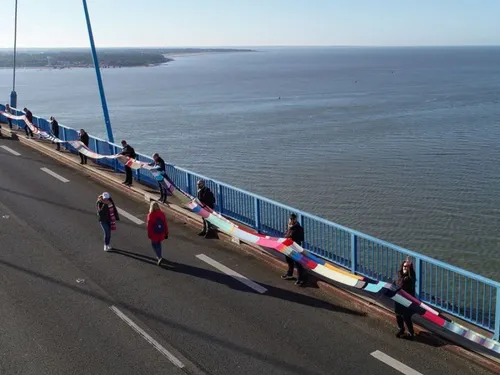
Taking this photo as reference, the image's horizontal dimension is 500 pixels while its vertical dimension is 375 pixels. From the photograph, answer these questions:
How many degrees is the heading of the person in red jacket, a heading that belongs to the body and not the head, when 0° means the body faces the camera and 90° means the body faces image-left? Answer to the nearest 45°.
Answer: approximately 180°

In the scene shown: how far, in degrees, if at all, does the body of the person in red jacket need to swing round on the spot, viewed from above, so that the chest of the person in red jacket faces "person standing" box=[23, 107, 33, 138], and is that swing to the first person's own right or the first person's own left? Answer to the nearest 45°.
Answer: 0° — they already face them

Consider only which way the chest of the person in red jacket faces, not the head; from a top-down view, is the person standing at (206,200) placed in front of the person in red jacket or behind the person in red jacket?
in front

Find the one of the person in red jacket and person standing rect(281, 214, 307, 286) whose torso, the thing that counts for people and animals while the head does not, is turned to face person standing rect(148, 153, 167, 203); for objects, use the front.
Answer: the person in red jacket

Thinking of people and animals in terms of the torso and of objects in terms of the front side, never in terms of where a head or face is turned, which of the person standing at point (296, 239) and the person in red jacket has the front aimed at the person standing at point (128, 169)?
the person in red jacket
